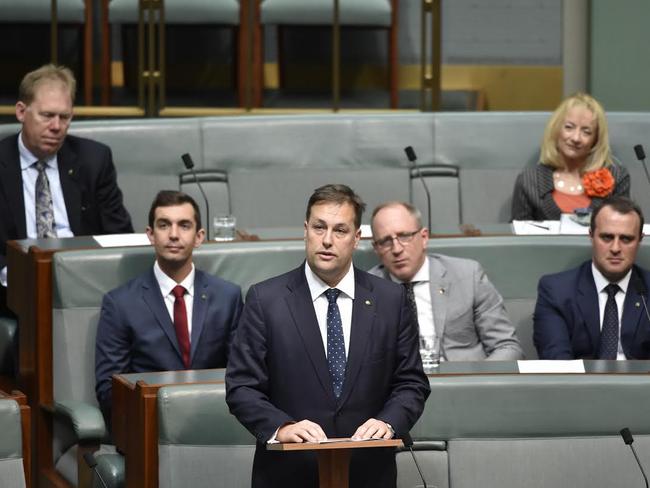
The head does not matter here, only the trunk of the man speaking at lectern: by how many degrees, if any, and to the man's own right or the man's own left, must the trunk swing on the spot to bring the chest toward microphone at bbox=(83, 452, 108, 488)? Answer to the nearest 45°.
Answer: approximately 45° to the man's own right

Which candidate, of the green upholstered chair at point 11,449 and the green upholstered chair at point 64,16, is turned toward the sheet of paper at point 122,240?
the green upholstered chair at point 64,16

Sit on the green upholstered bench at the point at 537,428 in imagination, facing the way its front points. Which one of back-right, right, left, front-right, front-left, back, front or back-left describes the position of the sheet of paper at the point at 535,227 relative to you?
back

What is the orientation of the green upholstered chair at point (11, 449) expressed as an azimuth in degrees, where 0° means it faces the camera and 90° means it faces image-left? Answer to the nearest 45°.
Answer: approximately 0°

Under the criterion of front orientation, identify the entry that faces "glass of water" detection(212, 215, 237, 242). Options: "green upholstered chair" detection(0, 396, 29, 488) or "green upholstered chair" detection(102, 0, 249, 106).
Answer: "green upholstered chair" detection(102, 0, 249, 106)

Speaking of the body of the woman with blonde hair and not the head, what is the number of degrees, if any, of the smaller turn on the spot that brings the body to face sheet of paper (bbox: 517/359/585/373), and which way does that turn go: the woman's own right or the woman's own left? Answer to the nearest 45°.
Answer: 0° — they already face it
